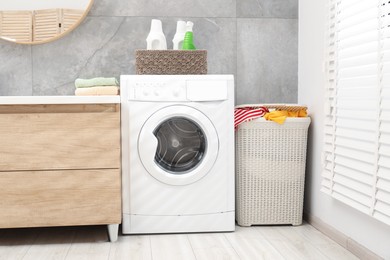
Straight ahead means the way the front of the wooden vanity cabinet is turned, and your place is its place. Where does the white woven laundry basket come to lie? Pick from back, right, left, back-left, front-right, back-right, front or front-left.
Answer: left

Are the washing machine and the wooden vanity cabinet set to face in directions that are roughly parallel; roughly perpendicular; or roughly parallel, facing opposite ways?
roughly parallel

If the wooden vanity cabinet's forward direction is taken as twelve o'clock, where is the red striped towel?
The red striped towel is roughly at 9 o'clock from the wooden vanity cabinet.

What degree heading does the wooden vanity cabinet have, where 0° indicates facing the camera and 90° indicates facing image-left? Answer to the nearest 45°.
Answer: approximately 0°

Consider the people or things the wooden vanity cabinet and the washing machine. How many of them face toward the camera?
2

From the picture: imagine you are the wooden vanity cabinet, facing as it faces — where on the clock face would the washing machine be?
The washing machine is roughly at 9 o'clock from the wooden vanity cabinet.

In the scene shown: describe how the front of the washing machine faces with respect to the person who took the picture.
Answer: facing the viewer

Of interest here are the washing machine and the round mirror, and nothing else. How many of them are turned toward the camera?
2

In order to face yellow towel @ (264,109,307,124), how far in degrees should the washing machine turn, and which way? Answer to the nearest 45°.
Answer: approximately 90° to its left

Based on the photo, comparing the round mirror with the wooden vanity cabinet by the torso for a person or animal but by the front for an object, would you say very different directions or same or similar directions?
same or similar directions

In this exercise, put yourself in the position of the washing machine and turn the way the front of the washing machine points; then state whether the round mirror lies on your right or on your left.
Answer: on your right

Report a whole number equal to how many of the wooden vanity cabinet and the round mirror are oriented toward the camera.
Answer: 2
